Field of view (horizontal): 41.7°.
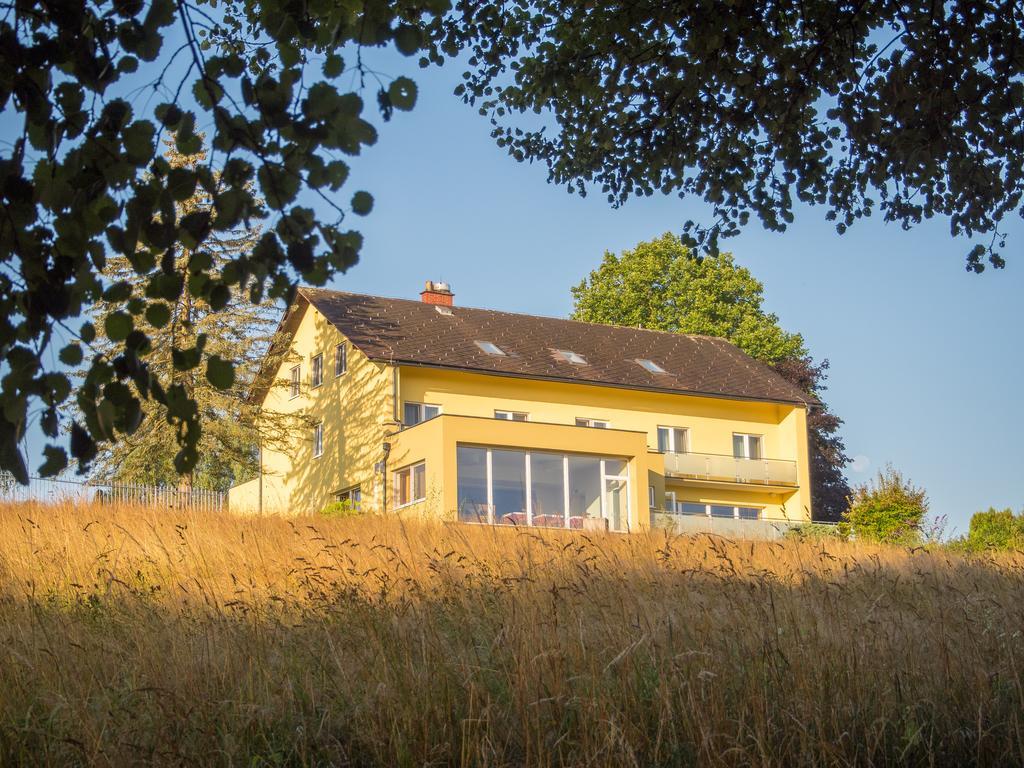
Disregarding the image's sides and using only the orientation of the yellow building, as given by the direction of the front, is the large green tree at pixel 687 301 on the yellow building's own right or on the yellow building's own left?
on the yellow building's own left

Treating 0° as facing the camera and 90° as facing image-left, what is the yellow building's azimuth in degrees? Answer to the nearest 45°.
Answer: approximately 315°
